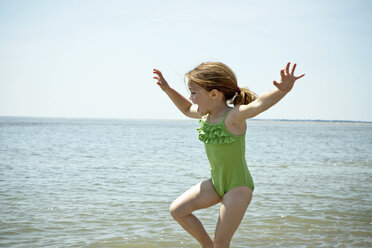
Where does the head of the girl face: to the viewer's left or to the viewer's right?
to the viewer's left

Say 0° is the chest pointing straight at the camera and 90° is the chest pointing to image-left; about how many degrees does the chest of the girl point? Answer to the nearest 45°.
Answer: approximately 45°
